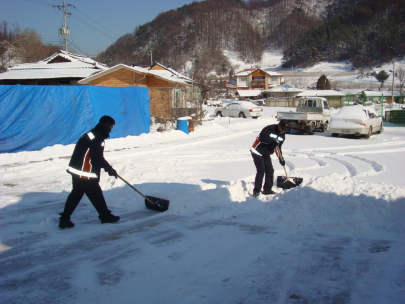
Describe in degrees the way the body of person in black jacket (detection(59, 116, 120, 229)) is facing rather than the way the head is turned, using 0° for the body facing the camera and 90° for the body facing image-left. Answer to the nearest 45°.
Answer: approximately 270°

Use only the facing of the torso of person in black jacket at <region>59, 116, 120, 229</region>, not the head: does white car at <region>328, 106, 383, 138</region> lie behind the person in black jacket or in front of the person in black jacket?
in front

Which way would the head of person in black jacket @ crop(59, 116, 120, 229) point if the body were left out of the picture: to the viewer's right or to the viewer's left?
to the viewer's right

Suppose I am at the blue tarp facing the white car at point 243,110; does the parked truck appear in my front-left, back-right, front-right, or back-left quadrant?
front-right

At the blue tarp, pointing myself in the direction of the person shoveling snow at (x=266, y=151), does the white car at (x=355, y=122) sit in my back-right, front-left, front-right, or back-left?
front-left

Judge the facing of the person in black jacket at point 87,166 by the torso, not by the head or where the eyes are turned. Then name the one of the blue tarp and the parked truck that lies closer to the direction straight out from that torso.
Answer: the parked truck

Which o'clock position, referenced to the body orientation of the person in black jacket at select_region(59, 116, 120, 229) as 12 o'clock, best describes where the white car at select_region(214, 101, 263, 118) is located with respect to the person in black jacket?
The white car is roughly at 10 o'clock from the person in black jacket.
